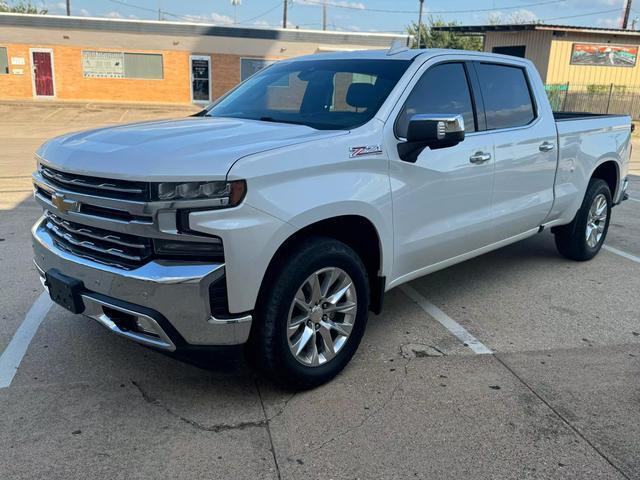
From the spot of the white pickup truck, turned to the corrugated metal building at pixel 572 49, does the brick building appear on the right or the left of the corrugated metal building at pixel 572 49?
left

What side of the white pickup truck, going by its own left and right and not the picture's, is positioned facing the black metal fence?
back

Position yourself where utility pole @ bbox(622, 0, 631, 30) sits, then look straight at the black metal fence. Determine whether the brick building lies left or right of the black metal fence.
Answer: right

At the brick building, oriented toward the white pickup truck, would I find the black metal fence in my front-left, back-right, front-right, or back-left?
front-left

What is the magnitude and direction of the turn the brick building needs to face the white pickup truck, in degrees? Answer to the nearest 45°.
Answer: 0° — it already faces it

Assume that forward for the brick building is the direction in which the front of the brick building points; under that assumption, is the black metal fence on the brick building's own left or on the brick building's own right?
on the brick building's own left

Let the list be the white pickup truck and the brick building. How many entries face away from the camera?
0

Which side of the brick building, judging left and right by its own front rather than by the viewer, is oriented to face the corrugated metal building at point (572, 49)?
left

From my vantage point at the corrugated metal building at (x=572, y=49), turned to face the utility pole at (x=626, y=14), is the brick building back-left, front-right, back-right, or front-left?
back-left

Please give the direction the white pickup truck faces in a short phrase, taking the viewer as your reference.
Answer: facing the viewer and to the left of the viewer

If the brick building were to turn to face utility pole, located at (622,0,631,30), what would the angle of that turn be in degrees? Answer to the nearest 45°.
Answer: approximately 90° to its left

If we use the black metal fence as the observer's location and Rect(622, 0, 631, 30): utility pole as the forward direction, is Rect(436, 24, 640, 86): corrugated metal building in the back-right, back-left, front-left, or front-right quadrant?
front-left

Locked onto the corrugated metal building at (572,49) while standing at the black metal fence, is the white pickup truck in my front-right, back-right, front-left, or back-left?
back-left

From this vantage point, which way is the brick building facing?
toward the camera
